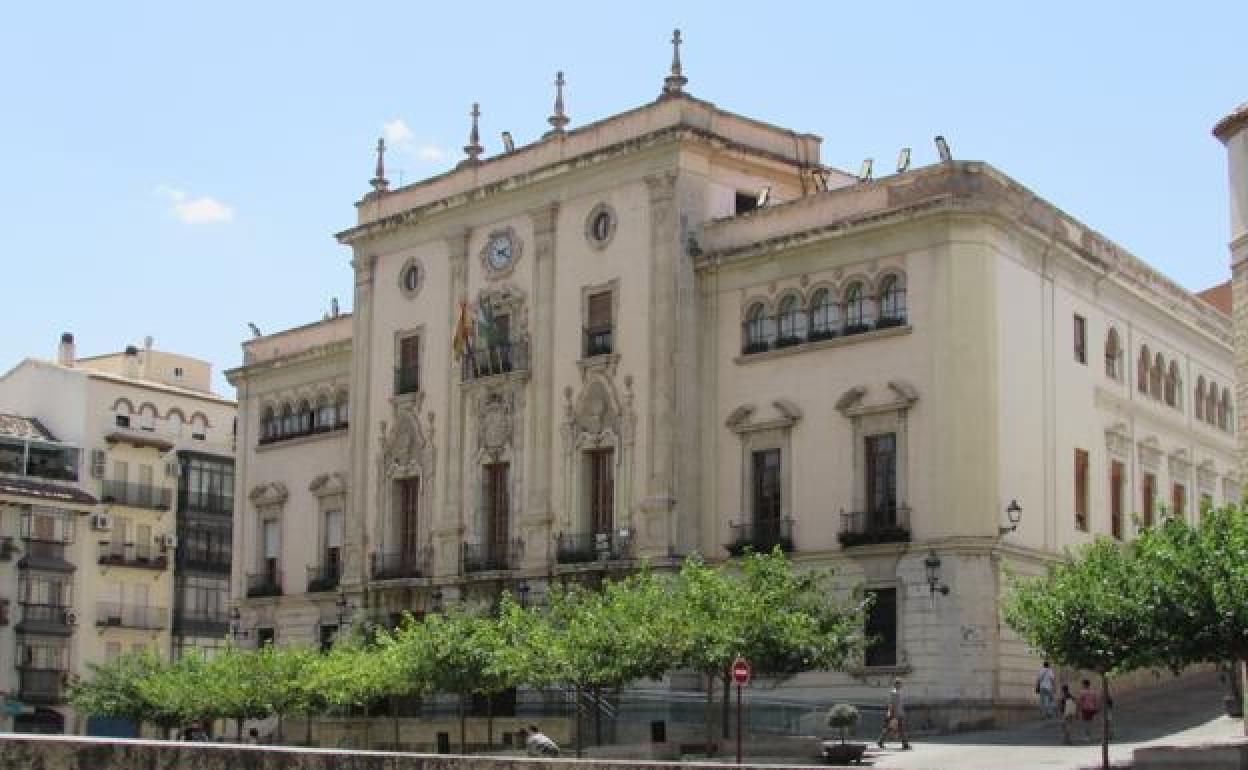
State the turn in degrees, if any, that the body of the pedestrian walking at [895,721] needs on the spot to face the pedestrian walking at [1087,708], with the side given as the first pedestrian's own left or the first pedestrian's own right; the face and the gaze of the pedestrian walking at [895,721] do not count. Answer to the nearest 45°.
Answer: approximately 180°

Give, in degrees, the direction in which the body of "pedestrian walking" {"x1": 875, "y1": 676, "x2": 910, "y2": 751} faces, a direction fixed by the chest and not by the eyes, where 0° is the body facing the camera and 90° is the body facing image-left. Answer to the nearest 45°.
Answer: approximately 90°

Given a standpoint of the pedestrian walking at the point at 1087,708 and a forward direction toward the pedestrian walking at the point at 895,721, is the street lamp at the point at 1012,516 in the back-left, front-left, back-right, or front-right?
front-right

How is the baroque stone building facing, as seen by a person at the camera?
facing the viewer and to the left of the viewer

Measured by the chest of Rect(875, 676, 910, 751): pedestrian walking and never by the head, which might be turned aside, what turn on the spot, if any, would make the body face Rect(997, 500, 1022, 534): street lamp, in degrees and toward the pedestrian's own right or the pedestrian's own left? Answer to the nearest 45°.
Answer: approximately 135° to the pedestrian's own right

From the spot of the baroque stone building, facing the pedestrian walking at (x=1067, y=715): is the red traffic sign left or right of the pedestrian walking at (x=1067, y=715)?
right

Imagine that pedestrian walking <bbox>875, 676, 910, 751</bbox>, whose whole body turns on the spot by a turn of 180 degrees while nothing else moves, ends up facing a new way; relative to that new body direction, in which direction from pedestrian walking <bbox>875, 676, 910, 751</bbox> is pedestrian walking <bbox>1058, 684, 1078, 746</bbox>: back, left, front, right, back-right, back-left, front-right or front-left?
front

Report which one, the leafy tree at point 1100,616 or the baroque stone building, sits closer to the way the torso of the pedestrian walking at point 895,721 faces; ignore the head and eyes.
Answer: the baroque stone building

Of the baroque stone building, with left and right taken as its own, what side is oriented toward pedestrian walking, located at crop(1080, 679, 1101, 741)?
left

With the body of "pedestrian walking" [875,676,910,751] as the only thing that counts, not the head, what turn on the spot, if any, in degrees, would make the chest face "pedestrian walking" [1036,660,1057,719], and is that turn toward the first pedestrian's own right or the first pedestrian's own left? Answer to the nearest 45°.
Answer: approximately 135° to the first pedestrian's own right
